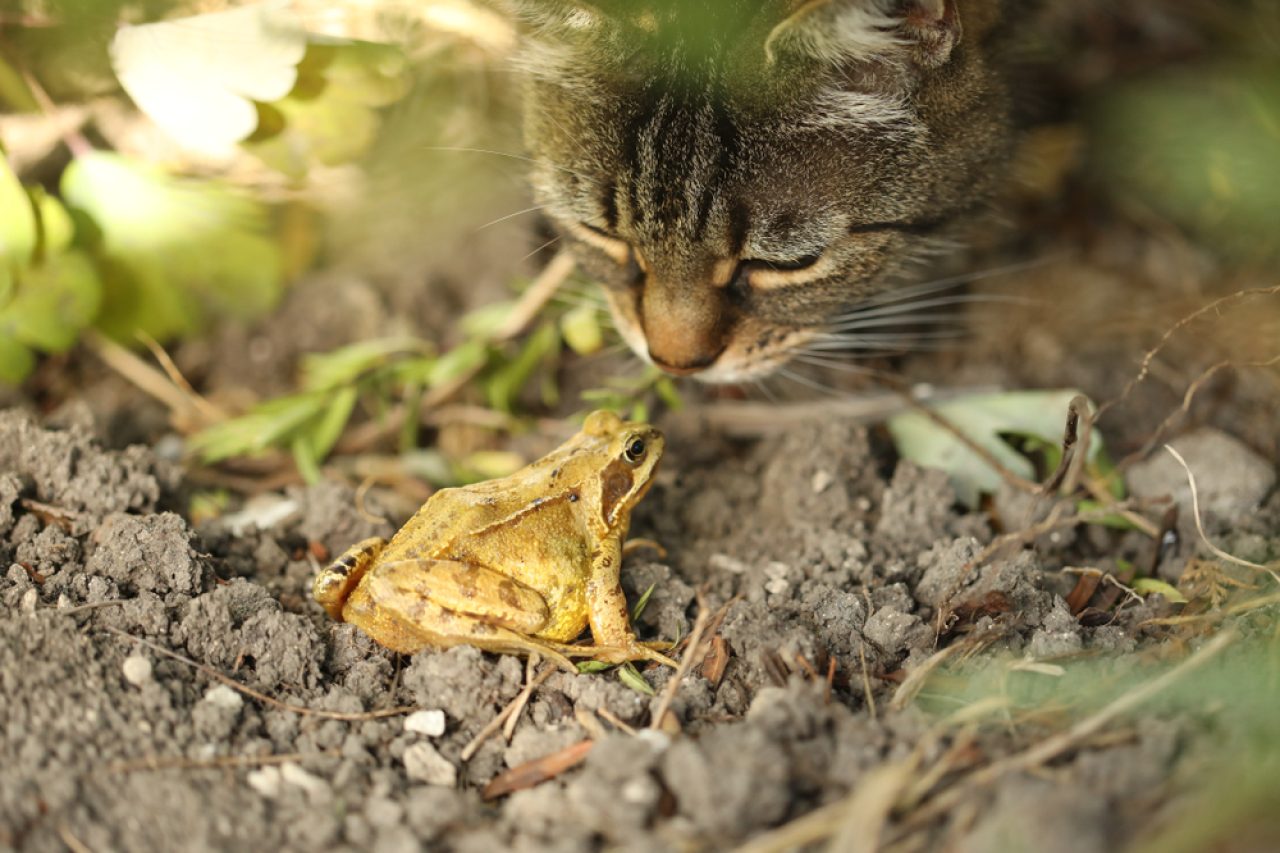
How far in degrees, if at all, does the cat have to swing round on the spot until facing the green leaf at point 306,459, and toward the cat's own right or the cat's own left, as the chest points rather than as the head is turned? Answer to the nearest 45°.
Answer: approximately 45° to the cat's own right

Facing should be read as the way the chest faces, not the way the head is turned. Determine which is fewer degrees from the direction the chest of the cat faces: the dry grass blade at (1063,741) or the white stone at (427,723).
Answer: the white stone

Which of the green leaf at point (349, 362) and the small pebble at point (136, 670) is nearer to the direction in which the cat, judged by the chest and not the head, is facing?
the small pebble

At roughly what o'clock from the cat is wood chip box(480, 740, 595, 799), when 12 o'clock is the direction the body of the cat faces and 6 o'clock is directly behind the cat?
The wood chip is roughly at 11 o'clock from the cat.

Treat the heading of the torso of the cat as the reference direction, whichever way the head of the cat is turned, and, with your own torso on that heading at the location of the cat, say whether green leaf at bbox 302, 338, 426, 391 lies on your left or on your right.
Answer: on your right

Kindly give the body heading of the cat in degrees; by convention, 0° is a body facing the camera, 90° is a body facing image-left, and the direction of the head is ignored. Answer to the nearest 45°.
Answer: approximately 45°

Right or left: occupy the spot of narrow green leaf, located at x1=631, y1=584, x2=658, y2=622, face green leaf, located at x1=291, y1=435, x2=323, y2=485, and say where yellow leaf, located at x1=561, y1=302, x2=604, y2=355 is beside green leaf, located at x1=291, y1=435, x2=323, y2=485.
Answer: right

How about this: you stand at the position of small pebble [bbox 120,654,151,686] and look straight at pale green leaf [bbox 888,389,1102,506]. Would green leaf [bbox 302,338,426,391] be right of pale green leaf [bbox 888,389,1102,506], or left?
left
